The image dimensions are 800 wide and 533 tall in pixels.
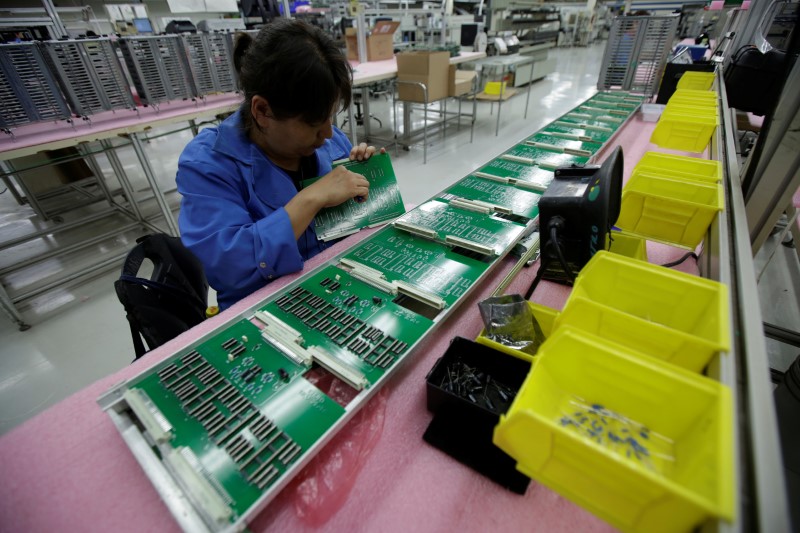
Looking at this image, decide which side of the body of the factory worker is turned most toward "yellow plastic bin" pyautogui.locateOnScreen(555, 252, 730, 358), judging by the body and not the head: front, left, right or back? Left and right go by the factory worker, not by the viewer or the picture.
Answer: front

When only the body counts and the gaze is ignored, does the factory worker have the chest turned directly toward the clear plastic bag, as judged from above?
yes

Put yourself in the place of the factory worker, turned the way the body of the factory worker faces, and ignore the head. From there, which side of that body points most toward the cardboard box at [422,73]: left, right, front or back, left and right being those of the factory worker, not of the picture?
left

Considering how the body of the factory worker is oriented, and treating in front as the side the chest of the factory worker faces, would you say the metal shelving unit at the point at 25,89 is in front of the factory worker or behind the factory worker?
behind

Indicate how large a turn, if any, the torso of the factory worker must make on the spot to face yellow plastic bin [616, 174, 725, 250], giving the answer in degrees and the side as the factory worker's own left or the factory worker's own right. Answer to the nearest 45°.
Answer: approximately 45° to the factory worker's own left

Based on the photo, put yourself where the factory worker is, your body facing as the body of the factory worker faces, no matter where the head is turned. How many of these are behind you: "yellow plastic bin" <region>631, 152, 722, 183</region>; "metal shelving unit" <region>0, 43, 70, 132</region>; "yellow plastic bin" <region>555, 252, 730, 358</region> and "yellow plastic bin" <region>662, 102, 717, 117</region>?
1

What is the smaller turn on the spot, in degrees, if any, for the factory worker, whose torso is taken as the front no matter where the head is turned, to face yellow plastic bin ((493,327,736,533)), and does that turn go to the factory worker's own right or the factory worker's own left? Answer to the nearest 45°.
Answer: approximately 45° to the factory worker's own right

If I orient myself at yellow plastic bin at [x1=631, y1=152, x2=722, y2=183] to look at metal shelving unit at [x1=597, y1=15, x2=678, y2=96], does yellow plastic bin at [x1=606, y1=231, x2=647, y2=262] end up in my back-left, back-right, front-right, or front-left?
back-left

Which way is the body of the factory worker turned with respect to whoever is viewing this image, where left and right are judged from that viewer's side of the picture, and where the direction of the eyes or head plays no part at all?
facing the viewer and to the right of the viewer

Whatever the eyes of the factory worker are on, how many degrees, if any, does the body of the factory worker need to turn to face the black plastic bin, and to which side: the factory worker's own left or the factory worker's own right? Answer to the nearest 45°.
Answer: approximately 45° to the factory worker's own right

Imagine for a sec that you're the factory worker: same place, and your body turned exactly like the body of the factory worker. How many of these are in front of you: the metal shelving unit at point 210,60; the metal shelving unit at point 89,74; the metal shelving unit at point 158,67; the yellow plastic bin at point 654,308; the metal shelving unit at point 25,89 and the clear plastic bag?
2

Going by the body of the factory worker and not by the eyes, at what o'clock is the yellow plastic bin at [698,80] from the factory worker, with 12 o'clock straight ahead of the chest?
The yellow plastic bin is roughly at 10 o'clock from the factory worker.

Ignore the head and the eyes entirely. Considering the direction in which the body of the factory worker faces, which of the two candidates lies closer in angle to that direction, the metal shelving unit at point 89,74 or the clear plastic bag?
the clear plastic bag

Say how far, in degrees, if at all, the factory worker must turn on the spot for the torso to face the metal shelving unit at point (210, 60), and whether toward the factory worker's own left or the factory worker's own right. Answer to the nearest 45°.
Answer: approximately 135° to the factory worker's own left

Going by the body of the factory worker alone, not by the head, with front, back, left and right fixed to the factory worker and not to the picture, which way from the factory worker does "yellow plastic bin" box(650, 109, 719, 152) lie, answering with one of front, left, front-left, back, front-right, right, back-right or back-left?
front-left

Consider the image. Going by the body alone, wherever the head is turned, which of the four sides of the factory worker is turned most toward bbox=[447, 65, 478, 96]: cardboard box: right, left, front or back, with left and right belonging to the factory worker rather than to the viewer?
left
